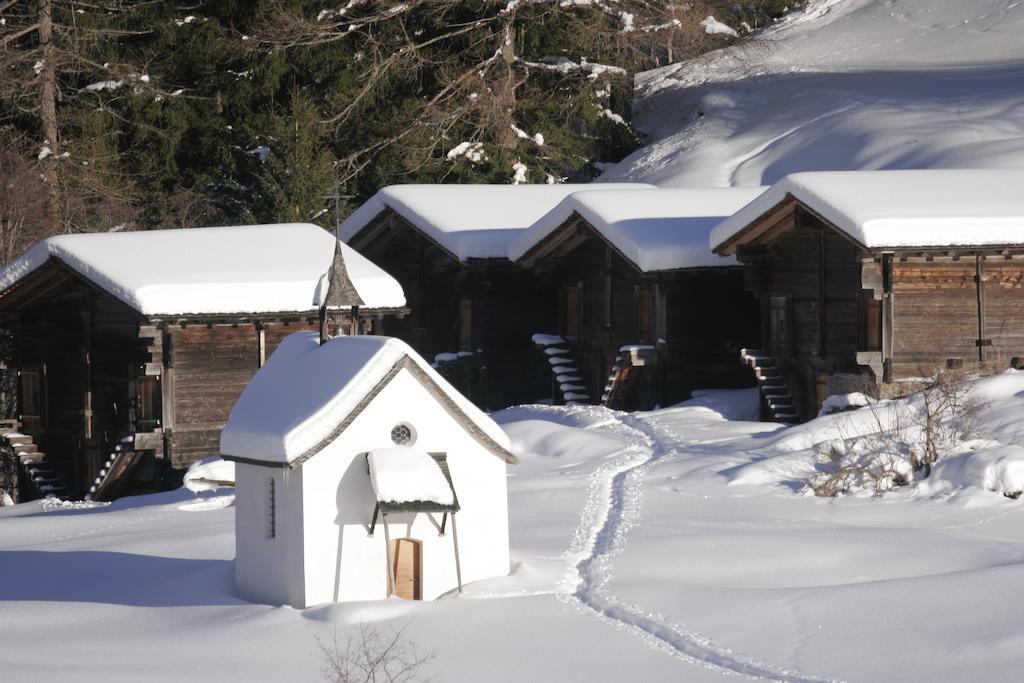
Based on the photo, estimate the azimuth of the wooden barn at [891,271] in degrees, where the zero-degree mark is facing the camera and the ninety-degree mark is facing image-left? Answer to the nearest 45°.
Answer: approximately 45°

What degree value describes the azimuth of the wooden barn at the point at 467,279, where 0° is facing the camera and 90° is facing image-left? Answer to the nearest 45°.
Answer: approximately 45°

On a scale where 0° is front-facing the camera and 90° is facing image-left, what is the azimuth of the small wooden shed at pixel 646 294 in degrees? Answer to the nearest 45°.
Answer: approximately 45°

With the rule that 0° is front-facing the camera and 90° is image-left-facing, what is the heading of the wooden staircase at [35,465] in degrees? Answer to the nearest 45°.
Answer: approximately 315°

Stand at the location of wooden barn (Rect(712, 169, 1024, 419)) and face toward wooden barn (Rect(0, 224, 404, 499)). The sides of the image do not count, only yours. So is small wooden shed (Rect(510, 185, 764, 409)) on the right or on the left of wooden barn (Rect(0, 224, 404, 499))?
right

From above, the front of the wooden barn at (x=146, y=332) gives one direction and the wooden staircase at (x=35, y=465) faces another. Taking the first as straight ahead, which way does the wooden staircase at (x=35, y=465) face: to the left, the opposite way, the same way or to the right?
to the left
